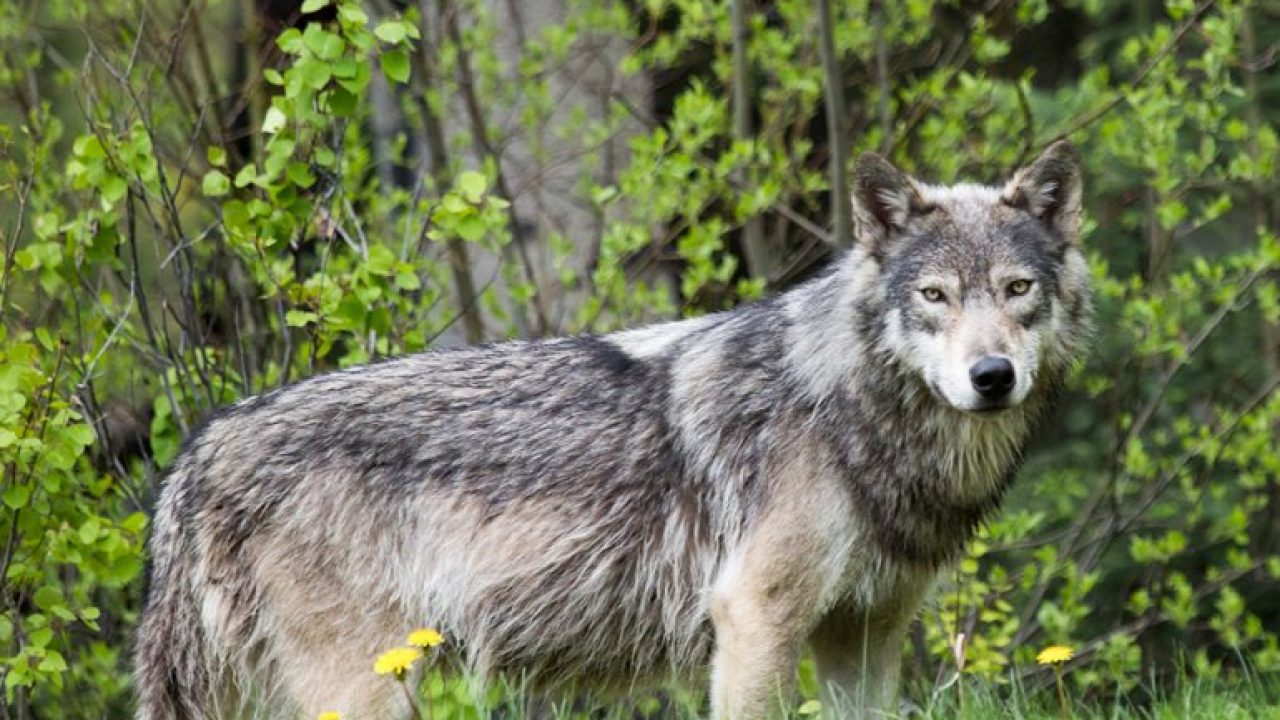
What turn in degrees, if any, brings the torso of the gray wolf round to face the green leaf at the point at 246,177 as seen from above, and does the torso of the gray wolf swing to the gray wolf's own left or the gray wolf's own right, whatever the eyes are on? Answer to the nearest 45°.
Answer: approximately 135° to the gray wolf's own left

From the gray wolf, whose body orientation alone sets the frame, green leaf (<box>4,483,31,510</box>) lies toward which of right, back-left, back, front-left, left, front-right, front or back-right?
back

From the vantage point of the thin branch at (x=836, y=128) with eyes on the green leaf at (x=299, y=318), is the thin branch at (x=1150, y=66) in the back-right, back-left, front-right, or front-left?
back-left

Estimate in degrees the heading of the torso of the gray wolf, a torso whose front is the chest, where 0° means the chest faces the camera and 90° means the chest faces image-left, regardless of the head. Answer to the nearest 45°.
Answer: approximately 270°

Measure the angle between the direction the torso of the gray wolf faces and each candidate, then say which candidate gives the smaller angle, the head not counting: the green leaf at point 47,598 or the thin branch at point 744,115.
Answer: the thin branch

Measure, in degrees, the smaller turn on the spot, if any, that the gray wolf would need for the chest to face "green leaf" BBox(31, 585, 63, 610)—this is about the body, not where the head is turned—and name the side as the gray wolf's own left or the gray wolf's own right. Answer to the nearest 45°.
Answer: approximately 180°

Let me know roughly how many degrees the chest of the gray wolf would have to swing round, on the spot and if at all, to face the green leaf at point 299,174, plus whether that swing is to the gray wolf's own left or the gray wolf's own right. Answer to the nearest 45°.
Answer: approximately 135° to the gray wolf's own left
